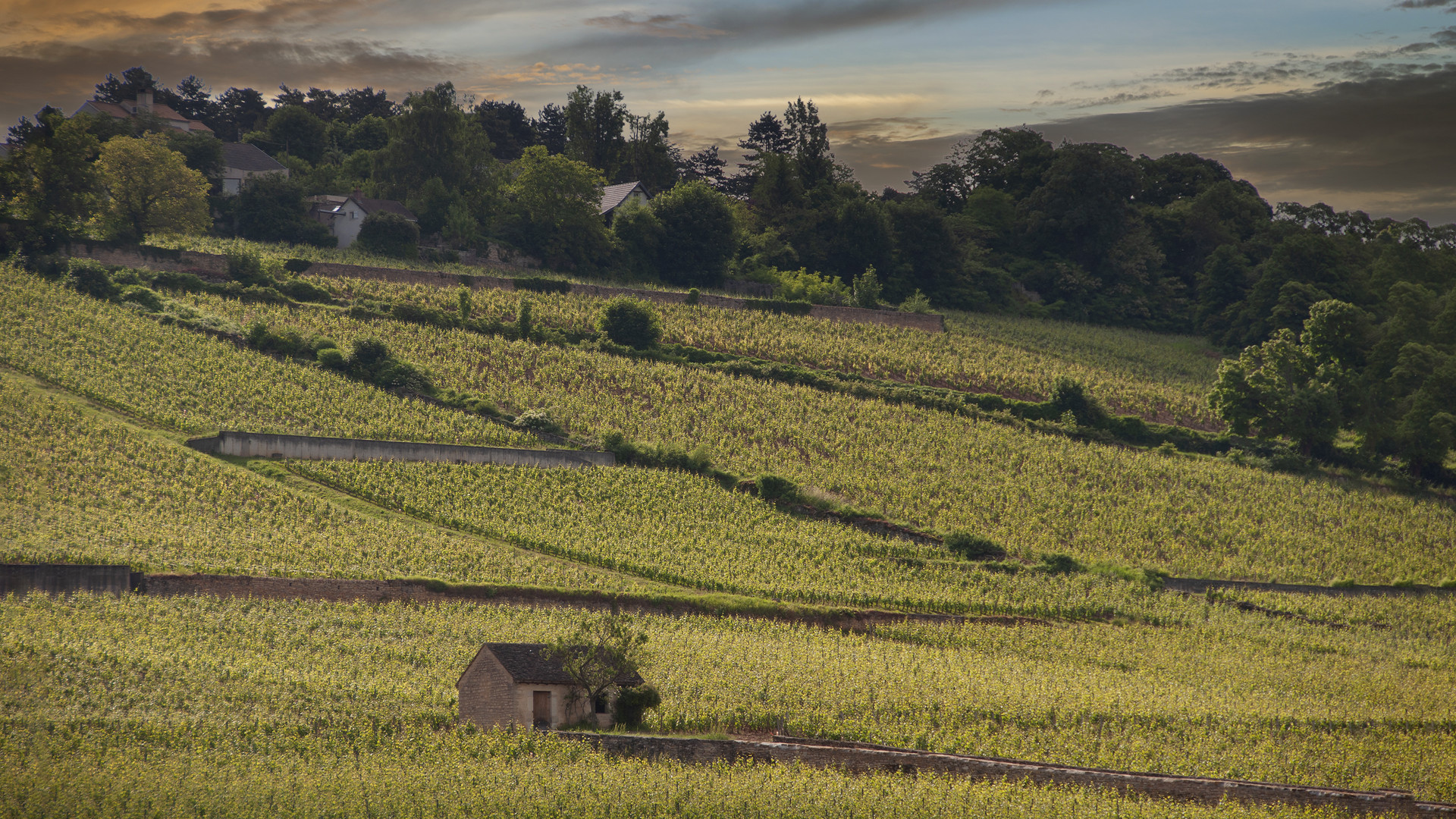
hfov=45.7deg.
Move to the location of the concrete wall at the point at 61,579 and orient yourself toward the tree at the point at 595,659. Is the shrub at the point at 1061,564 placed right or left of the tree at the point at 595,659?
left

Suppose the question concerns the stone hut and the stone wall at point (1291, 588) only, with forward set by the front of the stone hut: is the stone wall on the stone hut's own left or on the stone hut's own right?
on the stone hut's own left

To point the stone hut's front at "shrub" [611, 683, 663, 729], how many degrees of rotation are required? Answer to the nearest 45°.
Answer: approximately 45° to its left

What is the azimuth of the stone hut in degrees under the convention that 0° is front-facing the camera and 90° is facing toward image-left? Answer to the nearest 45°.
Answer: approximately 315°

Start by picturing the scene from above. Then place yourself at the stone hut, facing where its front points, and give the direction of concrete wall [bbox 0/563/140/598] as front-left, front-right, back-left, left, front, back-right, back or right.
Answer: back

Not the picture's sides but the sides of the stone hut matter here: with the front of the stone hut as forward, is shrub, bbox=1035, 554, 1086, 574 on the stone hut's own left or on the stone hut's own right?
on the stone hut's own left
